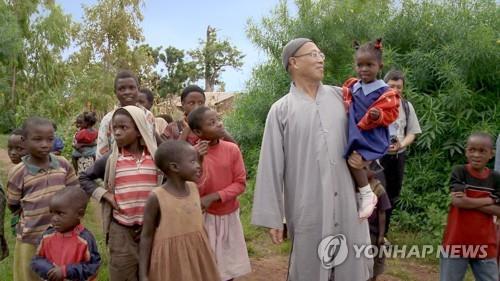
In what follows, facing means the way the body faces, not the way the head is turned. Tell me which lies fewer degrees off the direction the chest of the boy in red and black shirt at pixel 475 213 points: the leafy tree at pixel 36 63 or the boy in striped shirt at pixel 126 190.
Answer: the boy in striped shirt

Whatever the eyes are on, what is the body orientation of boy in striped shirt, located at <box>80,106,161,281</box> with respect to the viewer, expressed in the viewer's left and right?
facing the viewer

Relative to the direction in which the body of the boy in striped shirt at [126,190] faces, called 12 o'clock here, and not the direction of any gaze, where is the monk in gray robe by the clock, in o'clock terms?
The monk in gray robe is roughly at 10 o'clock from the boy in striped shirt.

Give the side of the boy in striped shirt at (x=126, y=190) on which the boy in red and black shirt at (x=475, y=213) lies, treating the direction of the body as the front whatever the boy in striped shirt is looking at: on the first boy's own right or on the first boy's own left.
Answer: on the first boy's own left

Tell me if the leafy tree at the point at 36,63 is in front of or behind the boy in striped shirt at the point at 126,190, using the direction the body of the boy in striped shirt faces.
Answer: behind

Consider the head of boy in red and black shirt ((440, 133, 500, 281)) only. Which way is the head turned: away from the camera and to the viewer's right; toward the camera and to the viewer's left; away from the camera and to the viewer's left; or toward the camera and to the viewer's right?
toward the camera and to the viewer's left

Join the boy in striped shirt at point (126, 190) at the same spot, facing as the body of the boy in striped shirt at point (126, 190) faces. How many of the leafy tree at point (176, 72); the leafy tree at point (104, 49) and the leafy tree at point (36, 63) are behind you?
3

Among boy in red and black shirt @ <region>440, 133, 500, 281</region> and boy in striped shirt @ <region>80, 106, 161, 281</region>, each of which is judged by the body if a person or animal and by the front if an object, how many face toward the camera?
2

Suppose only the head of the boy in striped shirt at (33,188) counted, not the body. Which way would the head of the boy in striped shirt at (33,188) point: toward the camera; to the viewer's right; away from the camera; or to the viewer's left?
toward the camera
